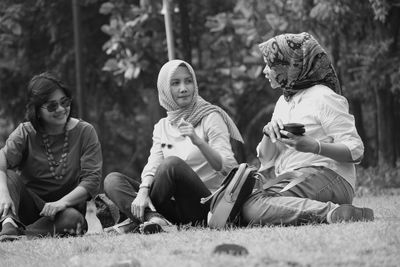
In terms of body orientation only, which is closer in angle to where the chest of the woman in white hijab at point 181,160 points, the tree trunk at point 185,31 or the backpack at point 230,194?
the backpack

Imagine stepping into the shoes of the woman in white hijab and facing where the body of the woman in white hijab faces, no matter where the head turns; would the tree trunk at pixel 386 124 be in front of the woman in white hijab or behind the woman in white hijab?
behind

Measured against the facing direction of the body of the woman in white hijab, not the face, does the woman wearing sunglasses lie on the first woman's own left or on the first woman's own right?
on the first woman's own right

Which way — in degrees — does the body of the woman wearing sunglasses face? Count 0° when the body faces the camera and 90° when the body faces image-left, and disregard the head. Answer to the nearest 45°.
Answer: approximately 0°

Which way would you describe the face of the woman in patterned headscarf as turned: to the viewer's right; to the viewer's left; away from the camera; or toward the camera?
to the viewer's left

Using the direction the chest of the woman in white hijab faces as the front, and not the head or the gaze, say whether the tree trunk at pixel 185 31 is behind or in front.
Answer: behind

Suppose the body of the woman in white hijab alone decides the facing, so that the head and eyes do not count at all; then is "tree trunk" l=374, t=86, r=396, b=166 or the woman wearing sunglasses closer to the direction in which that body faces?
the woman wearing sunglasses

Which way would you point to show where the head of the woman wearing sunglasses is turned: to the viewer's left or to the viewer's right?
to the viewer's right
